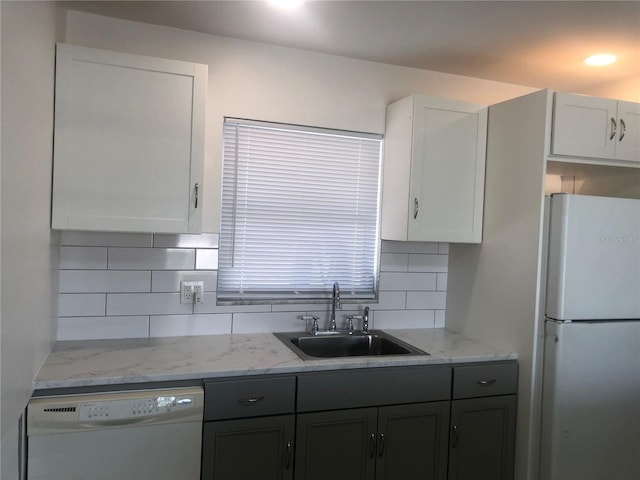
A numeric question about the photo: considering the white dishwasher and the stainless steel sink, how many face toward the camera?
2

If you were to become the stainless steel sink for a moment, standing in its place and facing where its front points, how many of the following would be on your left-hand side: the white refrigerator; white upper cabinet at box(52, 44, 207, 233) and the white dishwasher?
1

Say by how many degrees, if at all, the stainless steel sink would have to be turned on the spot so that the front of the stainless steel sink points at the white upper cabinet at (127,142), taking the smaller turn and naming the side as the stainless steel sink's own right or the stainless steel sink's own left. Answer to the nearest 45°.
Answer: approximately 45° to the stainless steel sink's own right

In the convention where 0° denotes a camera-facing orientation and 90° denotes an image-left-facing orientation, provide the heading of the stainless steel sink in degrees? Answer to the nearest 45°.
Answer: approximately 0°

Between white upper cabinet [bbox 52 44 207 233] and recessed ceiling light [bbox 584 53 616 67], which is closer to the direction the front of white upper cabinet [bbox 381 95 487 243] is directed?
the recessed ceiling light

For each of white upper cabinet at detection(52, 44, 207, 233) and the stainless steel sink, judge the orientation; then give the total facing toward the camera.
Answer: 2
